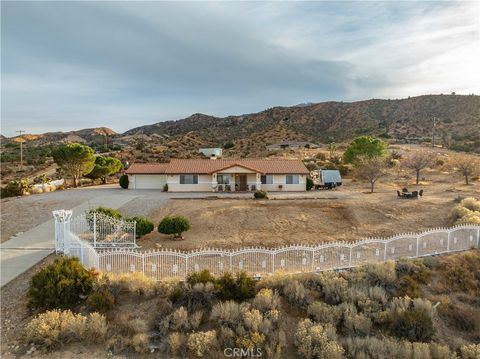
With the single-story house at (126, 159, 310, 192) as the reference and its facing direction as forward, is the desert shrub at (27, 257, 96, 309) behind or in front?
in front

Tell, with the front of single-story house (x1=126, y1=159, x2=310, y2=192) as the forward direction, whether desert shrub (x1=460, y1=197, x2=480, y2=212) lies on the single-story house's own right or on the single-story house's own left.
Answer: on the single-story house's own left

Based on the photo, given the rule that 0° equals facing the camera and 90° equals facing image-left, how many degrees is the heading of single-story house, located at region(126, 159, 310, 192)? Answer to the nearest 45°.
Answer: approximately 0°

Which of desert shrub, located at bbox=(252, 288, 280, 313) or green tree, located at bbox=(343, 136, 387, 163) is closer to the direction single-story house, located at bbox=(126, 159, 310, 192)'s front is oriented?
the desert shrub

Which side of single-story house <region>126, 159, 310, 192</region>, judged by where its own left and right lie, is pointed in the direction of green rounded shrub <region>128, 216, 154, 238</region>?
front

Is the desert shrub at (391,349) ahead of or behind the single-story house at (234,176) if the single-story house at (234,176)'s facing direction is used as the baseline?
ahead

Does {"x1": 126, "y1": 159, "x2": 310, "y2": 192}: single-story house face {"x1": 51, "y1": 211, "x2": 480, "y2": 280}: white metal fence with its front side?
yes

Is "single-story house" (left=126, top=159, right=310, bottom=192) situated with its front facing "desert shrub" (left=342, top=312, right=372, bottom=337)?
yes

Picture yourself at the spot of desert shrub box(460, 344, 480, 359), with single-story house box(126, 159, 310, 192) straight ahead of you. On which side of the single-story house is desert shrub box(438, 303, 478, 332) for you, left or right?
right

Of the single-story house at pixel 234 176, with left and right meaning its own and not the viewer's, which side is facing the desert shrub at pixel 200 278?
front

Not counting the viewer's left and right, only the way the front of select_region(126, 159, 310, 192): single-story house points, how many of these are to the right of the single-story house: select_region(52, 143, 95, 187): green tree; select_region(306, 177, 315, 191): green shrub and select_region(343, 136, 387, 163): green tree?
1

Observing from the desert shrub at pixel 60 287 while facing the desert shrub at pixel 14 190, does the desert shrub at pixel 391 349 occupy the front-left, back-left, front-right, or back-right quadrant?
back-right

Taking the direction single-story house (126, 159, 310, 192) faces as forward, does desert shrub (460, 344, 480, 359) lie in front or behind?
in front
